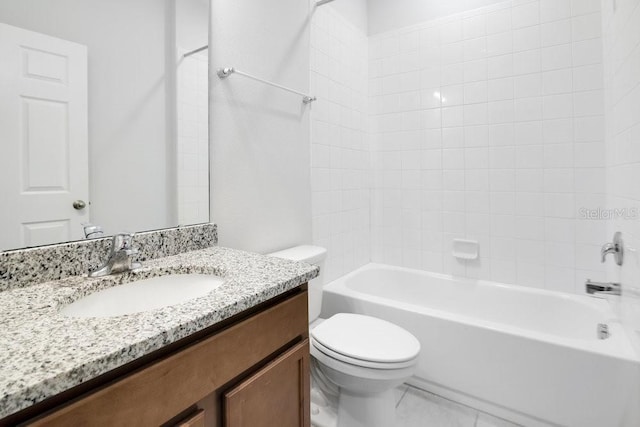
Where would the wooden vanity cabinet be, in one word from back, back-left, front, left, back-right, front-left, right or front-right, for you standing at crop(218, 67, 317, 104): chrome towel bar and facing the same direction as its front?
front-right

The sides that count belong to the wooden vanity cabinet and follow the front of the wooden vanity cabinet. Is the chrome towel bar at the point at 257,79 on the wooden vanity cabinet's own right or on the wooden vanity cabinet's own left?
on the wooden vanity cabinet's own left

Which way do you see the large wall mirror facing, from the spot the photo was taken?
facing the viewer and to the right of the viewer

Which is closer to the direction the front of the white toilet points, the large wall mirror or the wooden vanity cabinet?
the wooden vanity cabinet

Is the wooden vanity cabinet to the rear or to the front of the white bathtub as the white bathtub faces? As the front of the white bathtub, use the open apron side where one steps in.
to the front

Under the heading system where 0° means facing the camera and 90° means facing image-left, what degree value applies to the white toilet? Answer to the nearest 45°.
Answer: approximately 315°

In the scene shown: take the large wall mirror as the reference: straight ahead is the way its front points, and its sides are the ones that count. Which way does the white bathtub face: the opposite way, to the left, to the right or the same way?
to the right

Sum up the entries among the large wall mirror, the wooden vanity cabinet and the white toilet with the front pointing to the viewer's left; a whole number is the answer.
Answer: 0

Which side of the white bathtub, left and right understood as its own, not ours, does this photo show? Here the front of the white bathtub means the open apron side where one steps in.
front
